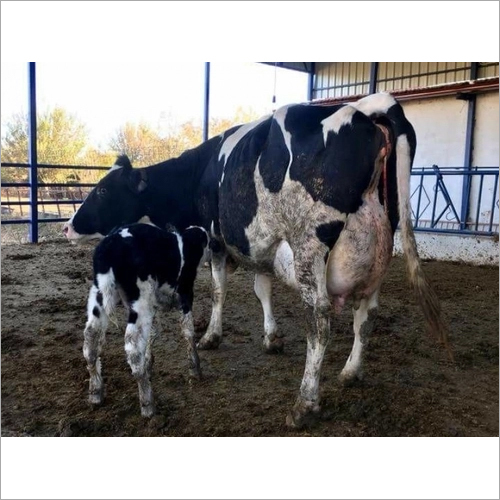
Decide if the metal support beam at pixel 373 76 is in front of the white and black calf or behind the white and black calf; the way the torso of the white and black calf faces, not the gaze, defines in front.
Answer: in front

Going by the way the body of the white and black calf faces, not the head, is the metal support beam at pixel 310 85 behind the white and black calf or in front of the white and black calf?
in front

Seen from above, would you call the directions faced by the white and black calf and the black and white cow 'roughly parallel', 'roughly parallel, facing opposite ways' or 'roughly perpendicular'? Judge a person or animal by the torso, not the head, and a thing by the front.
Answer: roughly perpendicular

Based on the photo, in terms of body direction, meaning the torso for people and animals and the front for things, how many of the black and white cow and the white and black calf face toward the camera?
0

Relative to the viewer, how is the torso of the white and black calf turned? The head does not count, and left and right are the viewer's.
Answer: facing away from the viewer and to the right of the viewer

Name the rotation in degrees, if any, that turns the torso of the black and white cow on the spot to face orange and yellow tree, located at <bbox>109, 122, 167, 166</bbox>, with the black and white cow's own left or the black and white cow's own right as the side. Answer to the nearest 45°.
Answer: approximately 45° to the black and white cow's own right

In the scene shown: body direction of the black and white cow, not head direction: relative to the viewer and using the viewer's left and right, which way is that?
facing away from the viewer and to the left of the viewer

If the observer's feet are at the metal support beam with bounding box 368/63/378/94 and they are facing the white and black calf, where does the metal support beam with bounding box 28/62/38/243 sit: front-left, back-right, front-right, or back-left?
front-right
